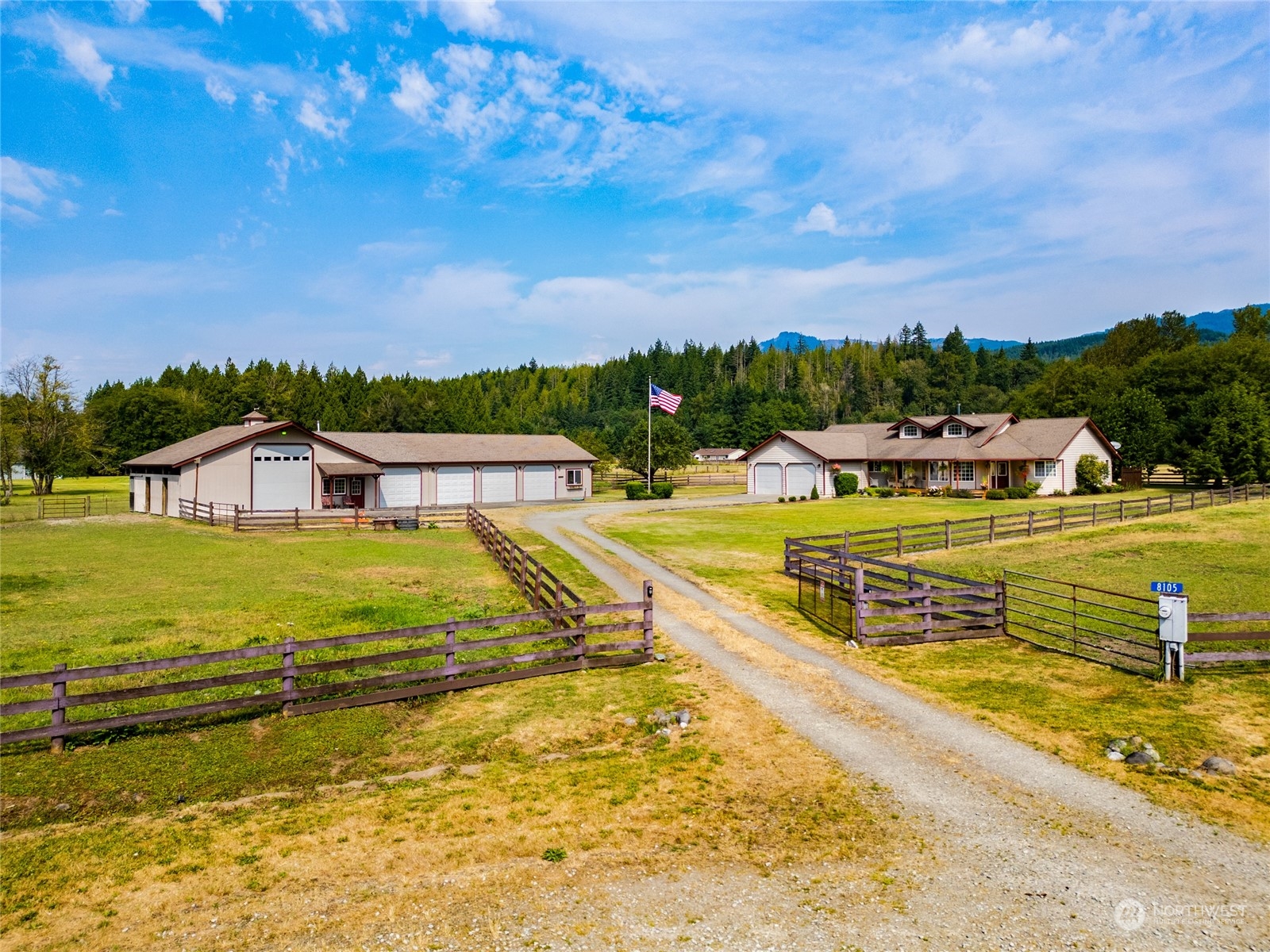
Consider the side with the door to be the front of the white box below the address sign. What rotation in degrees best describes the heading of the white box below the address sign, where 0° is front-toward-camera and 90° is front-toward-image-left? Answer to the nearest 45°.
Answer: approximately 0°

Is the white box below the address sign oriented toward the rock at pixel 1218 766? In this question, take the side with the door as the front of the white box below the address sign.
yes

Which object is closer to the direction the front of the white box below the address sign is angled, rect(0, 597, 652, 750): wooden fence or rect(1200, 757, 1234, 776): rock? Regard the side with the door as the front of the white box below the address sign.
the rock

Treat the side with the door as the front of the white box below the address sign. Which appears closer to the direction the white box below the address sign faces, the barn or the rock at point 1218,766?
the rock

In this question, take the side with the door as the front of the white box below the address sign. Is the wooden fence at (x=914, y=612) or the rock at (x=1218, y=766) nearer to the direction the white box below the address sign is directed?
the rock
